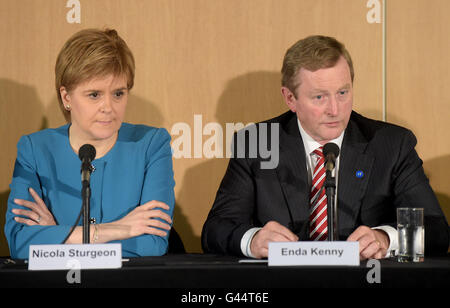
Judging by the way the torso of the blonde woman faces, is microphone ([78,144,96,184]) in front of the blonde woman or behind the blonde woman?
in front

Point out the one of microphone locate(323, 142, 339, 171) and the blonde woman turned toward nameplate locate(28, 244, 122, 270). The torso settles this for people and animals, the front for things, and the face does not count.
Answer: the blonde woman

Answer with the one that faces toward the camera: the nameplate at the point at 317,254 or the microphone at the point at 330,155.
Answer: the nameplate

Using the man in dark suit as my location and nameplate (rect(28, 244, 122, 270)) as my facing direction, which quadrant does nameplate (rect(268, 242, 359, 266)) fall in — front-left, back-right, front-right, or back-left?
front-left

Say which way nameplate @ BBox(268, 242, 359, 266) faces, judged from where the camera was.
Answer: facing the viewer

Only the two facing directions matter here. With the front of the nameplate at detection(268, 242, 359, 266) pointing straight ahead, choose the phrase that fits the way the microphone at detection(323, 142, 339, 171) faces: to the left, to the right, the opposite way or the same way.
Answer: the opposite way

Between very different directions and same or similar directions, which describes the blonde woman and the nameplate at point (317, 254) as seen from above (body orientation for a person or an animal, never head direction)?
same or similar directions

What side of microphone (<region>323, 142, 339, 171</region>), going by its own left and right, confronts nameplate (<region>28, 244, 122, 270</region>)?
left

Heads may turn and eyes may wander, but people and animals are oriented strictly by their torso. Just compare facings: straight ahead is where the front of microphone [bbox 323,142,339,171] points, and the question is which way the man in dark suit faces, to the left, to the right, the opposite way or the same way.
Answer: the opposite way

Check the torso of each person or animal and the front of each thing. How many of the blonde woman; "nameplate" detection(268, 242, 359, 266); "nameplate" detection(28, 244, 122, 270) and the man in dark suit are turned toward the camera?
4

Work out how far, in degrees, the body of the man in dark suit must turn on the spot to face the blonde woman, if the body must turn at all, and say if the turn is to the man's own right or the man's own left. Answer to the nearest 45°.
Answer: approximately 90° to the man's own right

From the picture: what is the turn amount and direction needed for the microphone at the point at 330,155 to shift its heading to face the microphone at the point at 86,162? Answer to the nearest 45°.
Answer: approximately 90° to its left

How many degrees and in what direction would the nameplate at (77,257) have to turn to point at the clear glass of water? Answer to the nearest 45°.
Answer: approximately 90° to its left

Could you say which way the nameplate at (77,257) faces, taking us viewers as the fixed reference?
facing the viewer

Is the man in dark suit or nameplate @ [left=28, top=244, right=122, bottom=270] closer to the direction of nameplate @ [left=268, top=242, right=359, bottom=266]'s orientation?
the nameplate

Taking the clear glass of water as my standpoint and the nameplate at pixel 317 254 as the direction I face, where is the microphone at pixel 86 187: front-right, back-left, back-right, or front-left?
front-right

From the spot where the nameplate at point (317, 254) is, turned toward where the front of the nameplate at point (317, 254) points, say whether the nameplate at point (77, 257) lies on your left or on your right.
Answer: on your right

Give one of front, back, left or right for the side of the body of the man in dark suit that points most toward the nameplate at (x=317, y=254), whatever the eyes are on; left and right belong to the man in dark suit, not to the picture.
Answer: front
